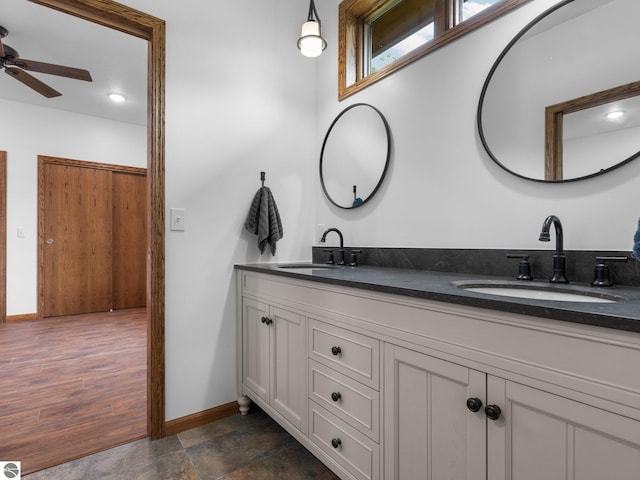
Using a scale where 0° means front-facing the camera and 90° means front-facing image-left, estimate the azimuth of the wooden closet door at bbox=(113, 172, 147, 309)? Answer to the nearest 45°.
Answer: approximately 315°

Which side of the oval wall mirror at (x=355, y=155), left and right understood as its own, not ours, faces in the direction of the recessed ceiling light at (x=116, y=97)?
right

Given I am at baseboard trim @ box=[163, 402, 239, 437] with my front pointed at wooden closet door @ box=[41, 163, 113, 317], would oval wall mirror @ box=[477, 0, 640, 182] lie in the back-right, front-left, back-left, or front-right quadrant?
back-right

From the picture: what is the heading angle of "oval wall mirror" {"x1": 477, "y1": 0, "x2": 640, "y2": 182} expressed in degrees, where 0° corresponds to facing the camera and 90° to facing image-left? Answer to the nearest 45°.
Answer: approximately 45°

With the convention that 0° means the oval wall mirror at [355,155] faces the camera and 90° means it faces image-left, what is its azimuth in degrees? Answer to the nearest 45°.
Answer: approximately 45°

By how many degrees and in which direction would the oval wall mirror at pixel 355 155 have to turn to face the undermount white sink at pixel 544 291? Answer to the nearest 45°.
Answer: approximately 90° to its left
